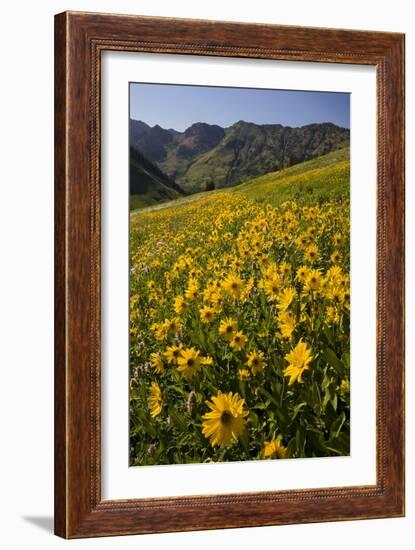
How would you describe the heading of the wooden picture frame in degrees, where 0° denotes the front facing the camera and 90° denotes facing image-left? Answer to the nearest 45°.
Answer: approximately 315°
